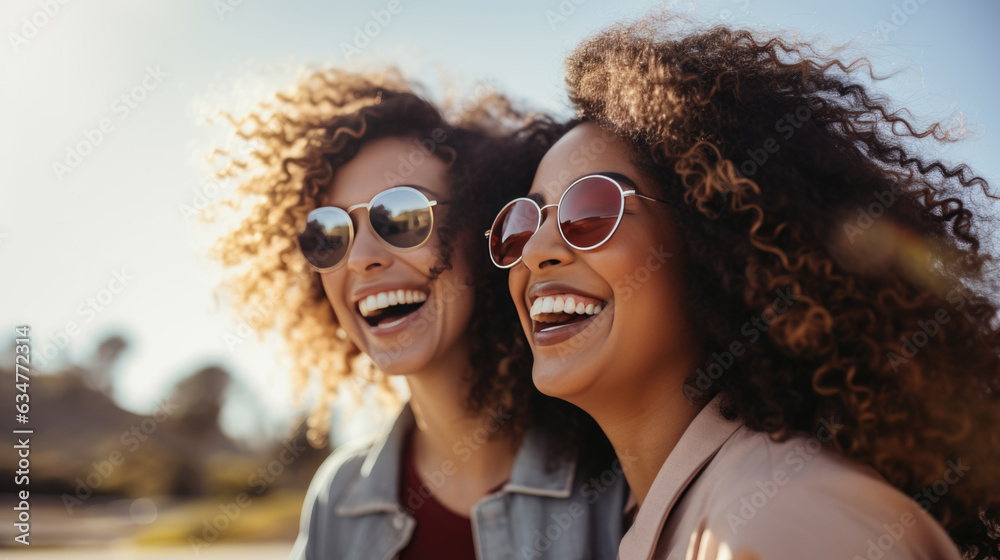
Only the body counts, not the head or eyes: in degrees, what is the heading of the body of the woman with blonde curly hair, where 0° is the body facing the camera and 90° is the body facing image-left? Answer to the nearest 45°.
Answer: approximately 45°

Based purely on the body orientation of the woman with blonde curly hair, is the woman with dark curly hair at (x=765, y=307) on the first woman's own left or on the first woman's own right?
on the first woman's own left

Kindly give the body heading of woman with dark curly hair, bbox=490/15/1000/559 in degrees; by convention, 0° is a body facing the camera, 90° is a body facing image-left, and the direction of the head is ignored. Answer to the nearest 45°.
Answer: approximately 45°

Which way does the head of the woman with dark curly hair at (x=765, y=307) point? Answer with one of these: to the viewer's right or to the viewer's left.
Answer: to the viewer's left

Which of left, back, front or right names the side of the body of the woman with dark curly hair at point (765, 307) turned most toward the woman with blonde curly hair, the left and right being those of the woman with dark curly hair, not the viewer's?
right
